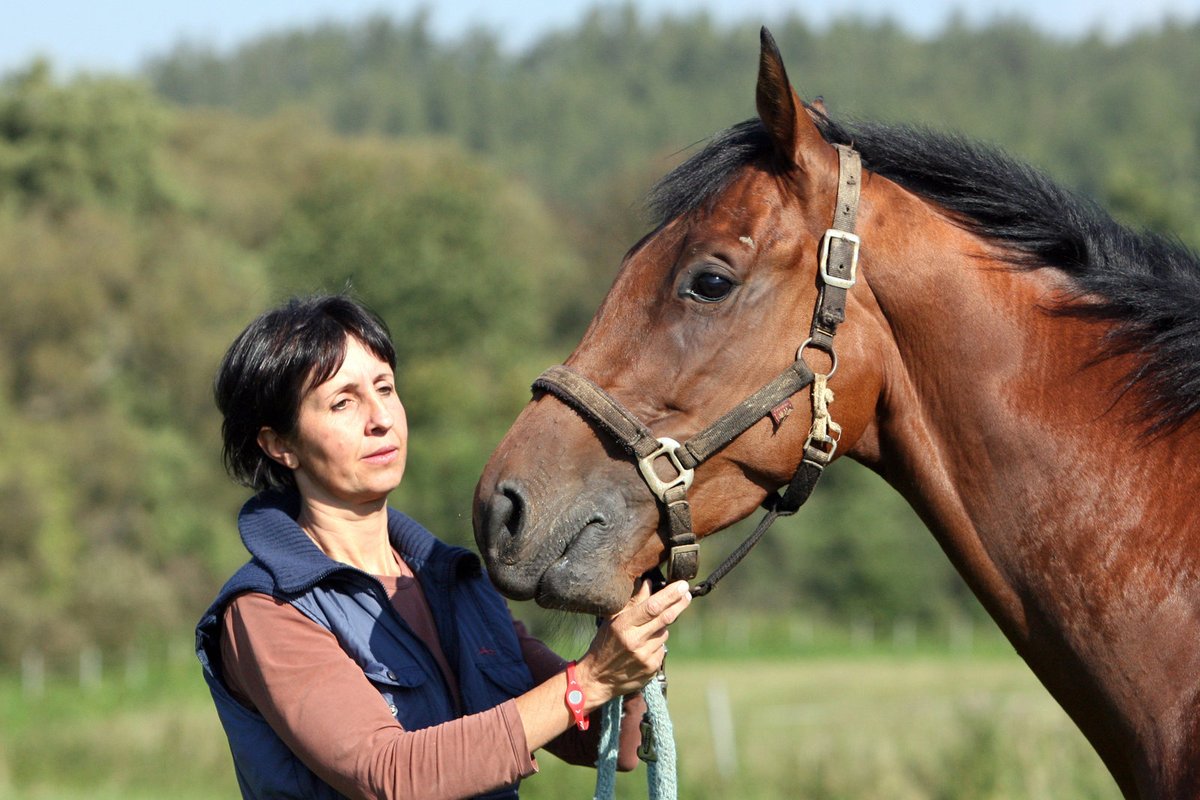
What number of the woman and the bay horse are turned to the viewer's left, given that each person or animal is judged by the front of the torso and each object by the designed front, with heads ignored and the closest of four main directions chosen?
1

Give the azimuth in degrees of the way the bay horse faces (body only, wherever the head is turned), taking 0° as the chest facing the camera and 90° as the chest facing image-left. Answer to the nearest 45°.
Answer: approximately 90°

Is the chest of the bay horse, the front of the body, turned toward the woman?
yes

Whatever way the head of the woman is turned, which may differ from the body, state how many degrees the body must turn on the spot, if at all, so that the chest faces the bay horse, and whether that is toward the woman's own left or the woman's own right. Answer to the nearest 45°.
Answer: approximately 45° to the woman's own left

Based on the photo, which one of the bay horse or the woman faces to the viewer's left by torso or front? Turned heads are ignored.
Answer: the bay horse

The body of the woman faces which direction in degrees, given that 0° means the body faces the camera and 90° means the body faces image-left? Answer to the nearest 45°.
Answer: approximately 315°
